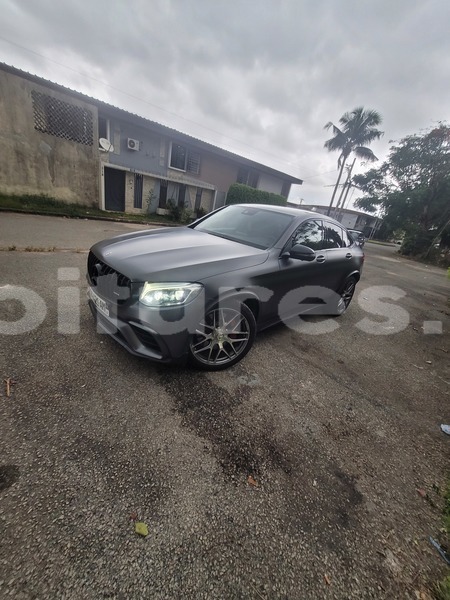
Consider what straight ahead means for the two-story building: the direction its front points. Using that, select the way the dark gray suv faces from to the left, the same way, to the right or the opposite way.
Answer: to the right

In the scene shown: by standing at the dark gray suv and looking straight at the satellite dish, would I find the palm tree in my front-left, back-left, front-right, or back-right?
front-right

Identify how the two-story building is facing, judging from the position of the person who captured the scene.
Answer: facing the viewer and to the right of the viewer

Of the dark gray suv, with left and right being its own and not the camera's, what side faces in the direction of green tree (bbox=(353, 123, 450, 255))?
back

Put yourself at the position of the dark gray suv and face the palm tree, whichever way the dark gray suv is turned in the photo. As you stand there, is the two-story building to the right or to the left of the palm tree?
left

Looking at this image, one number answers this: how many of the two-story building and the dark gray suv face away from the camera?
0

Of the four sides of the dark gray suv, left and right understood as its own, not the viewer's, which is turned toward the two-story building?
right

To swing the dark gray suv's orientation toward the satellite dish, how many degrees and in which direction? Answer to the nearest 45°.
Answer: approximately 90° to its right

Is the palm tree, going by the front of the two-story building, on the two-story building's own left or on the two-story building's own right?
on the two-story building's own left

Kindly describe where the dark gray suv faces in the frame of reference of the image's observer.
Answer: facing the viewer and to the left of the viewer

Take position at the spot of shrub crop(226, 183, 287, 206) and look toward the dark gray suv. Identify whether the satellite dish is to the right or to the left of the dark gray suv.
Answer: right

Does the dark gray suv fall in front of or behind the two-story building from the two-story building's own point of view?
in front

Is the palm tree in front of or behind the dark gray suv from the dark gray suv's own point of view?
behind

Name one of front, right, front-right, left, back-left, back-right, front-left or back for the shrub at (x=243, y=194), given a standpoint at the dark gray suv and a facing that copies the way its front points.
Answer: back-right

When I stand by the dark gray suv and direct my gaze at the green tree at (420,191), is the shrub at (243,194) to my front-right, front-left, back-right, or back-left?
front-left
